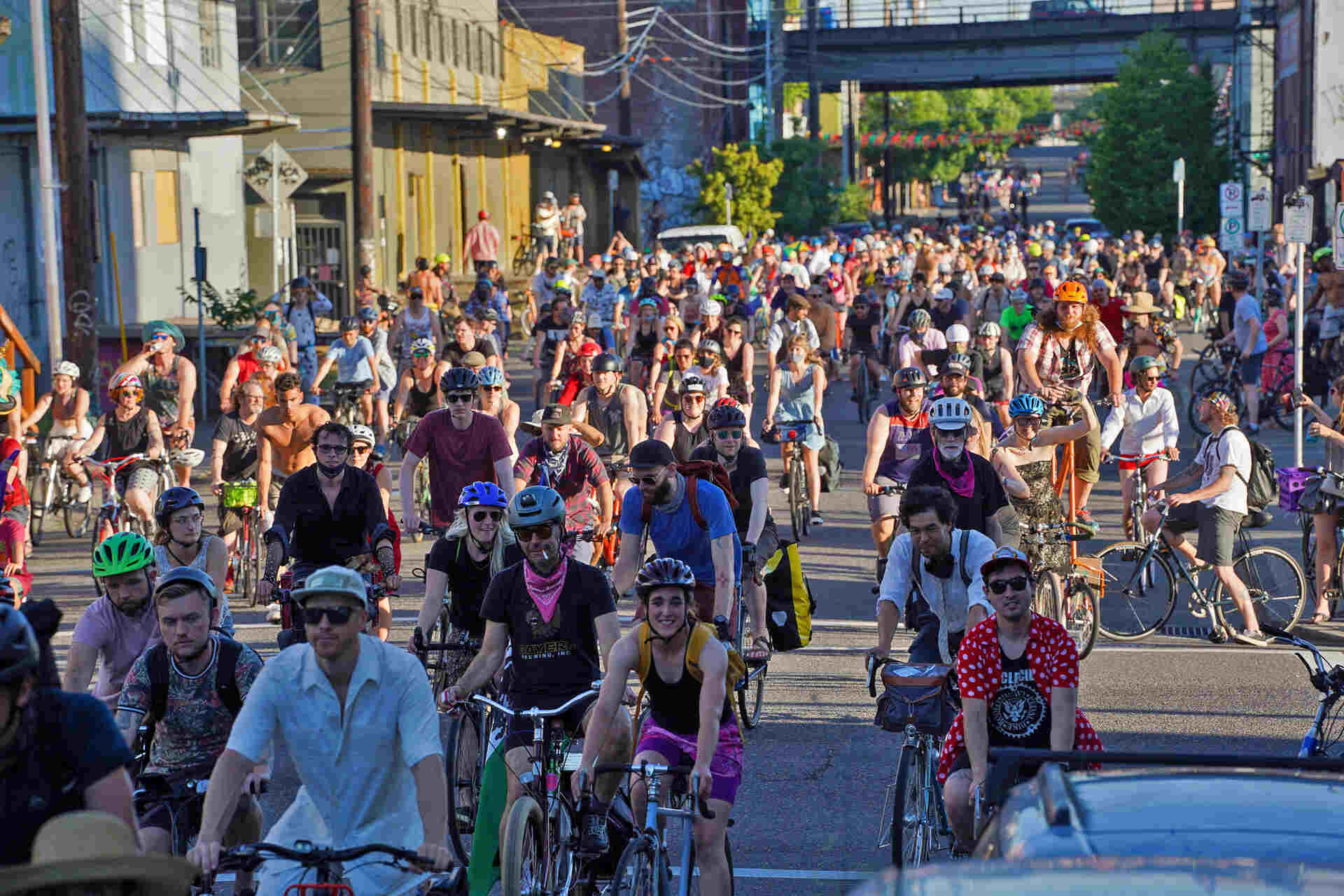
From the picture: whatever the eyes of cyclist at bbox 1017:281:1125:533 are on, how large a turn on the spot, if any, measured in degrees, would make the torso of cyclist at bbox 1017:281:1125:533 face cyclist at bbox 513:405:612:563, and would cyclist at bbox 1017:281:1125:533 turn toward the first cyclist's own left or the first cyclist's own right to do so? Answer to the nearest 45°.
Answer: approximately 45° to the first cyclist's own right

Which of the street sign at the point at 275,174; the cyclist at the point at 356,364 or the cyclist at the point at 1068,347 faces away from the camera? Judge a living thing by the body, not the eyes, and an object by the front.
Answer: the street sign

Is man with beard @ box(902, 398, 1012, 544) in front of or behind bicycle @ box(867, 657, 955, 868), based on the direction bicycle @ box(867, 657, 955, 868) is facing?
behind

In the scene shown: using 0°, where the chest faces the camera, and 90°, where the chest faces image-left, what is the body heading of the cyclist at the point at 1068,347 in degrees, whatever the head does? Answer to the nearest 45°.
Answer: approximately 0°

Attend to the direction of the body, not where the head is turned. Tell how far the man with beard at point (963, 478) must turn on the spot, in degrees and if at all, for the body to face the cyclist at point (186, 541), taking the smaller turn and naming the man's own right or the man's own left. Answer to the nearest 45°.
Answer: approximately 45° to the man's own right

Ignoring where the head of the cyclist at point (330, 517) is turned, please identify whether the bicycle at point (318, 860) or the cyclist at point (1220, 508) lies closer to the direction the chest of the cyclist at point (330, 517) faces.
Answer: the bicycle

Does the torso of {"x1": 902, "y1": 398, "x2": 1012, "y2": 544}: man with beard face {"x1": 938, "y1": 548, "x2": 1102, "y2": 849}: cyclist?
yes

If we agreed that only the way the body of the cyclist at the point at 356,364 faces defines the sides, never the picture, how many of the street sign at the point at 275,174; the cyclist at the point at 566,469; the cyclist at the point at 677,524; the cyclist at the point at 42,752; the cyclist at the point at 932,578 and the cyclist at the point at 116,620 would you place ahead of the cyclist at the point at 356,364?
5

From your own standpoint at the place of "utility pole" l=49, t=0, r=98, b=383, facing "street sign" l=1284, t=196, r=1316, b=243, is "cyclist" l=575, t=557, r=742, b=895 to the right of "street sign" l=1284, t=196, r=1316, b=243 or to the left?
right

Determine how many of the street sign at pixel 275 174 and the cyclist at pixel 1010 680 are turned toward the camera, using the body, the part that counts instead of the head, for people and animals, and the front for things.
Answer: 1
